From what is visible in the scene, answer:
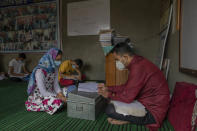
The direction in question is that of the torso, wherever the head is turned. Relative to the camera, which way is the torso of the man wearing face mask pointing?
to the viewer's left

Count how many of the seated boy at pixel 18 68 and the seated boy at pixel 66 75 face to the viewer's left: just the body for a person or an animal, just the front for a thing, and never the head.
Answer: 0

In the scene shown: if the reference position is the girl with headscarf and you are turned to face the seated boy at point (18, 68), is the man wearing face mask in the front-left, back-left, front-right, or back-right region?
back-right

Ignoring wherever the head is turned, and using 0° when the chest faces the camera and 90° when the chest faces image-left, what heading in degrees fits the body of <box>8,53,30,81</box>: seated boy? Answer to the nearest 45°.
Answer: approximately 315°

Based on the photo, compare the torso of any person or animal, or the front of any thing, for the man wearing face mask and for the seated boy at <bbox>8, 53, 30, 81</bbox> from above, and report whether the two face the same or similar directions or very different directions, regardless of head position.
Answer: very different directions

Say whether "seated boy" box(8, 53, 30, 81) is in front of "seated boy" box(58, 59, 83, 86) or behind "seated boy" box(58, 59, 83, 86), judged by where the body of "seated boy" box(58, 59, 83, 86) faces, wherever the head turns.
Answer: behind

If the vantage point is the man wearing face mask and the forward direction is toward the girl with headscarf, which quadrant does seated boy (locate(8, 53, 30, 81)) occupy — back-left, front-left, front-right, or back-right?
front-right

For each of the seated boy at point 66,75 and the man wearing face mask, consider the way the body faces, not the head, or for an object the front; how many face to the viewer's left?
1

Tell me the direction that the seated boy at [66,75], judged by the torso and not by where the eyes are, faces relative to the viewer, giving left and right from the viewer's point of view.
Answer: facing the viewer and to the right of the viewer

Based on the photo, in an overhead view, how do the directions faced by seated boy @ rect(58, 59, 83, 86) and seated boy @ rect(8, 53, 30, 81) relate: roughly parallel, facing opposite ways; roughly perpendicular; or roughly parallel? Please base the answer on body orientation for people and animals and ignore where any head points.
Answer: roughly parallel

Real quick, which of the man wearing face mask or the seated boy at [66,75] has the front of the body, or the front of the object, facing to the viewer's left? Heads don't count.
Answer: the man wearing face mask
